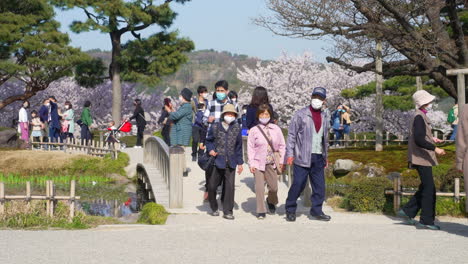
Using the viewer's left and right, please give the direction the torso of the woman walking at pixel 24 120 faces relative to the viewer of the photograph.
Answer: facing the viewer and to the right of the viewer

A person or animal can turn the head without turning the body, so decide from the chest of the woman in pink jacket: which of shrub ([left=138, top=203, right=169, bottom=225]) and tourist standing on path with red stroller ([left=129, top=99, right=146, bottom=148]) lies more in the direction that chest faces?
the shrub

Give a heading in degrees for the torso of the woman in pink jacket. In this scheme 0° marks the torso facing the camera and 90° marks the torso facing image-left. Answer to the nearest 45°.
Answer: approximately 0°

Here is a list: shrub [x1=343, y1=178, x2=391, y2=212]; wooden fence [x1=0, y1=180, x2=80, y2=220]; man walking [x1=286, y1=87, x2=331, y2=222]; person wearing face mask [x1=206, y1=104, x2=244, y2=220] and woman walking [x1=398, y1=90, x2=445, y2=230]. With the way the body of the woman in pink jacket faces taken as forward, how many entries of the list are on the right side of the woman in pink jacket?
2

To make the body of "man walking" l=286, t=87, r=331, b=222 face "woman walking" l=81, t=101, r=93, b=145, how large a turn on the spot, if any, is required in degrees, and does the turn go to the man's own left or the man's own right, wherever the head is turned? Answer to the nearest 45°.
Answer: approximately 180°
